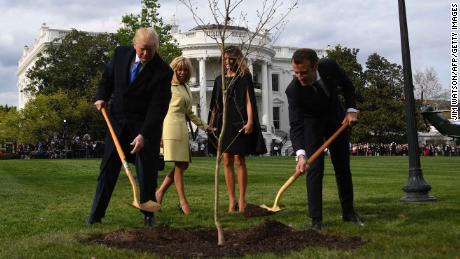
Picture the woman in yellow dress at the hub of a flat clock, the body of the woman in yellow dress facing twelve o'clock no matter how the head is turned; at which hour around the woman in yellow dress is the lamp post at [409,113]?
The lamp post is roughly at 10 o'clock from the woman in yellow dress.

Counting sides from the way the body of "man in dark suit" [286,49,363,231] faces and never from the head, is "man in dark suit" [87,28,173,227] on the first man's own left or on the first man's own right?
on the first man's own right

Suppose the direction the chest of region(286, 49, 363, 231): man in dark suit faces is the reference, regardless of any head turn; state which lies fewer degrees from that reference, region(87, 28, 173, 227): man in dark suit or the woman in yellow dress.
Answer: the man in dark suit

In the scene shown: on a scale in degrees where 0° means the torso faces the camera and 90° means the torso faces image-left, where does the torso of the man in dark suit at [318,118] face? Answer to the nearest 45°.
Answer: approximately 0°

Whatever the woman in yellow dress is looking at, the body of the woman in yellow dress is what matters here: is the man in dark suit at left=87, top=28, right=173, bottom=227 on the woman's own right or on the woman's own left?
on the woman's own right

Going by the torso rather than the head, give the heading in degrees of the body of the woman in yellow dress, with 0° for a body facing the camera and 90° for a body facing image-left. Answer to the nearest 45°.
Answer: approximately 315°
